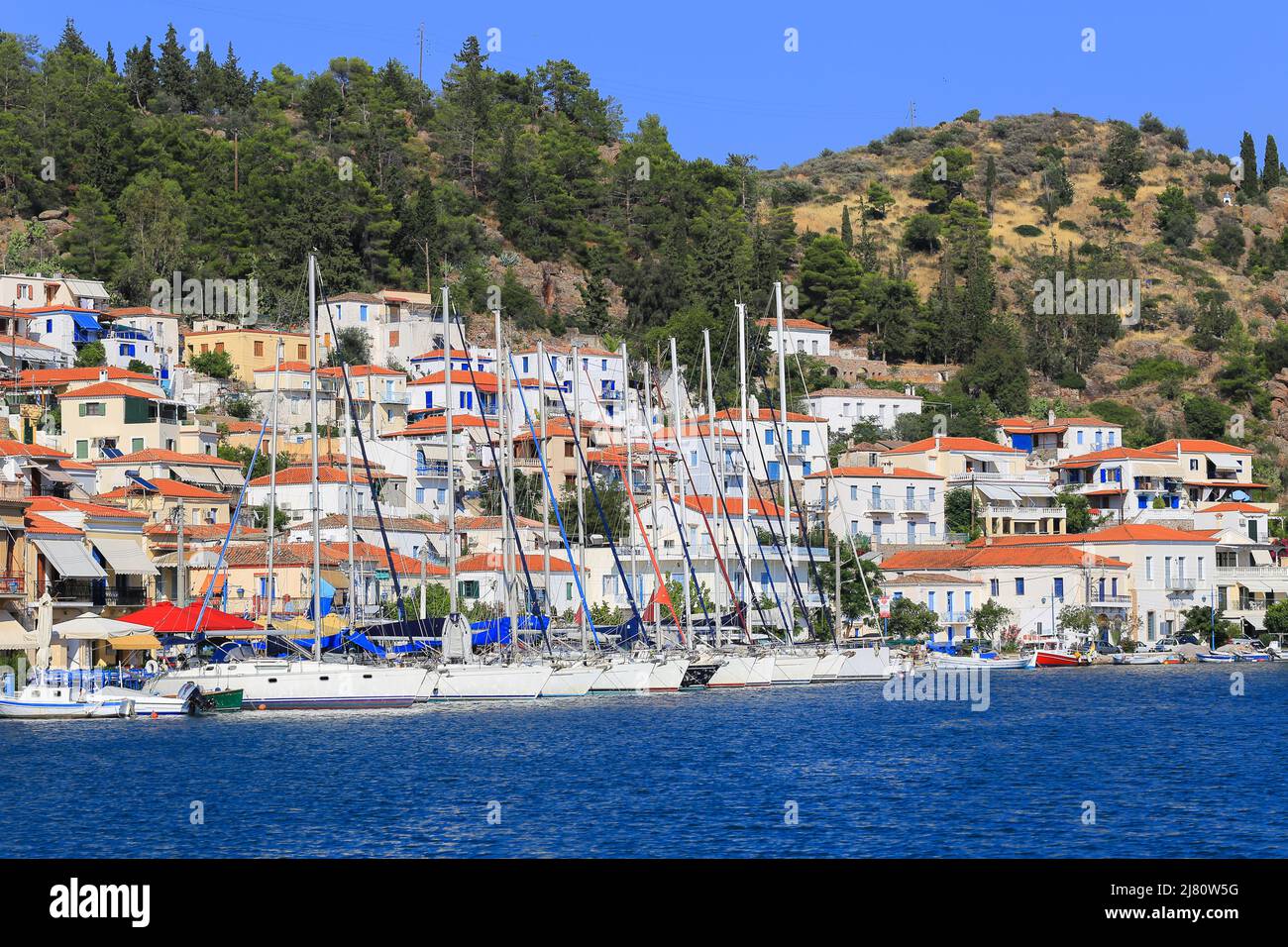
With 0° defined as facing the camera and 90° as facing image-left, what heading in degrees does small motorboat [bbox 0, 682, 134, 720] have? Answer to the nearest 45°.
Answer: approximately 90°

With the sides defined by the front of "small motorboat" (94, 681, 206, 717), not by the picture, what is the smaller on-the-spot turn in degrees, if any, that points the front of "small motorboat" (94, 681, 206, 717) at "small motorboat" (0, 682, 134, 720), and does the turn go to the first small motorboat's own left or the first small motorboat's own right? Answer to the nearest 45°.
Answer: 0° — it already faces it

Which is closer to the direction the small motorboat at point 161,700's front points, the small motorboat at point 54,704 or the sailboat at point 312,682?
the small motorboat

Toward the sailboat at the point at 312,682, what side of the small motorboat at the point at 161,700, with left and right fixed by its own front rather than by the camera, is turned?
back

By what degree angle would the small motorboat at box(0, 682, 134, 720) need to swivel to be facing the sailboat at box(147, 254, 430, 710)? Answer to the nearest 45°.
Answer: approximately 180°

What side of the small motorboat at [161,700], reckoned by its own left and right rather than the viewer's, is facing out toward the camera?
left
